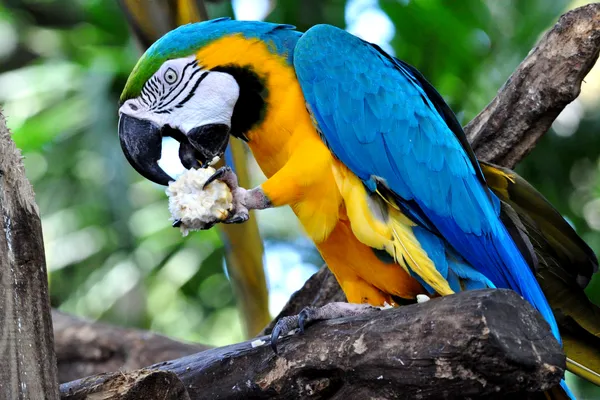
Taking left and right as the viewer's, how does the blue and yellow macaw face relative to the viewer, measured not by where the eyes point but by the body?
facing to the left of the viewer

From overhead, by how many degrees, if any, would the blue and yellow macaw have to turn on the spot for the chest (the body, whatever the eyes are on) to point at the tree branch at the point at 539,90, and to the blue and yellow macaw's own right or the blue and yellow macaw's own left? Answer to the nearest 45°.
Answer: approximately 135° to the blue and yellow macaw's own right

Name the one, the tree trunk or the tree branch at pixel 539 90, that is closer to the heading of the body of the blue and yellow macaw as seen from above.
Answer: the tree trunk
